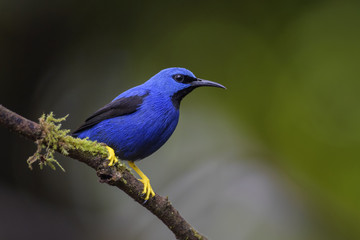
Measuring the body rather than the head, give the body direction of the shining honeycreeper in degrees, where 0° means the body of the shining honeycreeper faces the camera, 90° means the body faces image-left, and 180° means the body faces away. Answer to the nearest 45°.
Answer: approximately 270°
